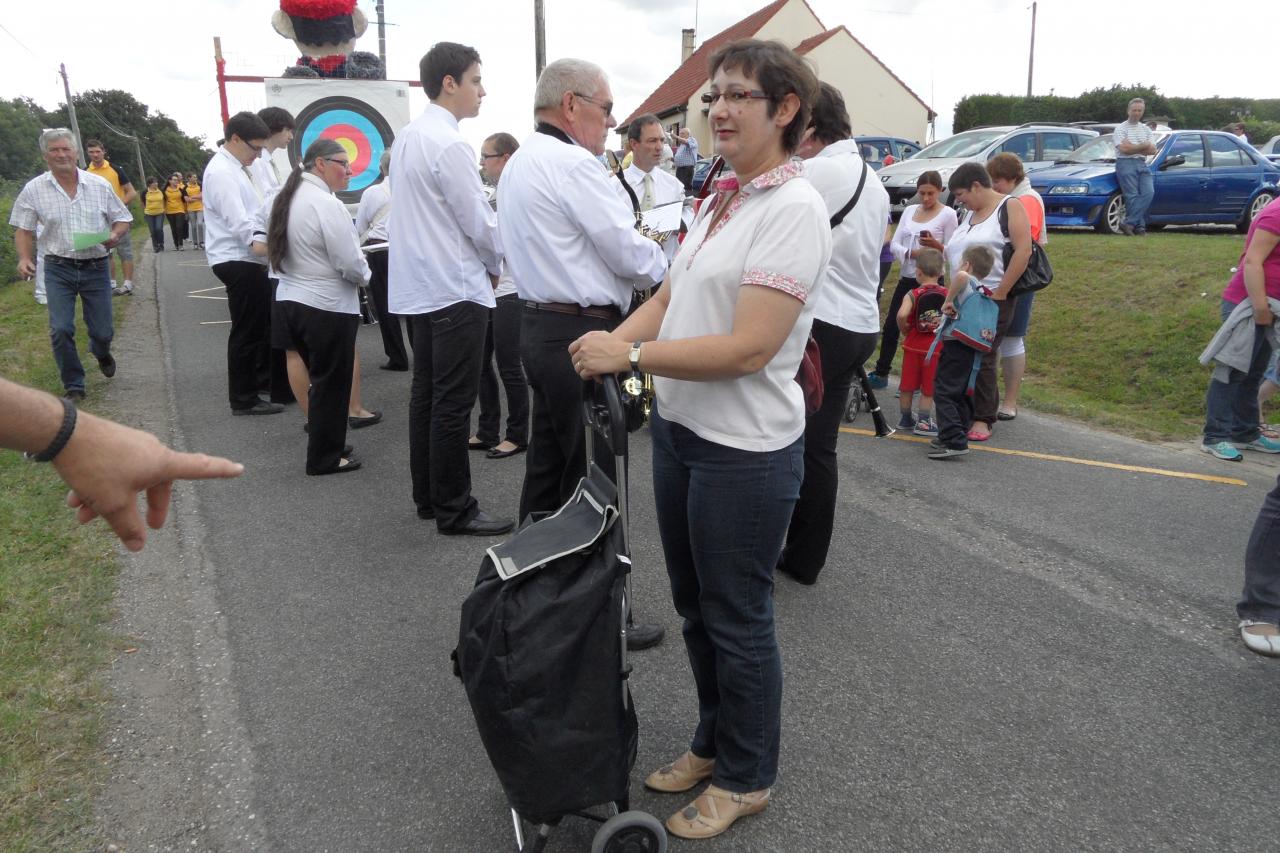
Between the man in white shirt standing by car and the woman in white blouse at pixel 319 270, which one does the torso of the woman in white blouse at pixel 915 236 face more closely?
the woman in white blouse

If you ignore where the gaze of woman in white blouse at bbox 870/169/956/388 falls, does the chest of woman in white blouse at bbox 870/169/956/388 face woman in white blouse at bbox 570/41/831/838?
yes

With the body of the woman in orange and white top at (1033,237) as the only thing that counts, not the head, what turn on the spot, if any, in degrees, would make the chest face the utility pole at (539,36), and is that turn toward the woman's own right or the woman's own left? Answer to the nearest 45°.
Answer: approximately 45° to the woman's own right

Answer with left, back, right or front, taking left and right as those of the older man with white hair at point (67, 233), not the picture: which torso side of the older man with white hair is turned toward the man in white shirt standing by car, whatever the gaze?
left

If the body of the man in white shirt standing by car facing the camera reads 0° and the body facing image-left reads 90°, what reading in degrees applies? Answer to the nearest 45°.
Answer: approximately 0°

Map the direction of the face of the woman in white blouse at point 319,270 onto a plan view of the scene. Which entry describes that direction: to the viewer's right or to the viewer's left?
to the viewer's right

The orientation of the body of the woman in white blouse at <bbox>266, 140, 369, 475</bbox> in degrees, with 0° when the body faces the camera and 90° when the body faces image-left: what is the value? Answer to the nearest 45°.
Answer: approximately 270°

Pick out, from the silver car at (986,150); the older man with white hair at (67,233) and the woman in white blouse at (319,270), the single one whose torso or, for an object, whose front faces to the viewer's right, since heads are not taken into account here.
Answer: the woman in white blouse

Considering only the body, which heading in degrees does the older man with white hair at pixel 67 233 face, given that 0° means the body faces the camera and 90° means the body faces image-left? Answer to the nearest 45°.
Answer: approximately 0°
